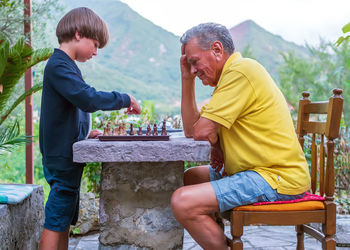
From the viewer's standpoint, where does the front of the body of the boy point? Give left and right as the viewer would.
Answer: facing to the right of the viewer

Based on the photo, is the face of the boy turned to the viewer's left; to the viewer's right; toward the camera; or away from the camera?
to the viewer's right

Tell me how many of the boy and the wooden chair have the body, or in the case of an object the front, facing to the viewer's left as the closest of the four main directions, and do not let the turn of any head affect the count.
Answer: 1

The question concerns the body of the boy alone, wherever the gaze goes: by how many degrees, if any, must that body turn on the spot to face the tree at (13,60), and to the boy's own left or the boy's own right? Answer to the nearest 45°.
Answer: approximately 135° to the boy's own left

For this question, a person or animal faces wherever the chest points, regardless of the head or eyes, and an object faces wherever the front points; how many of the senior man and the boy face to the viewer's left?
1

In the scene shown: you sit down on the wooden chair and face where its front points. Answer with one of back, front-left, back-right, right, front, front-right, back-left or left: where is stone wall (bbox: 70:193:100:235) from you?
front-right

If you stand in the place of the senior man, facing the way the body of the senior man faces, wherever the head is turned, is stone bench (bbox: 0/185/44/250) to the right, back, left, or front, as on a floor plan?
front

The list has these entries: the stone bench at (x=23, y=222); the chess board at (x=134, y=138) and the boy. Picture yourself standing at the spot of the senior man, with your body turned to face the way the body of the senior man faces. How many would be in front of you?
3

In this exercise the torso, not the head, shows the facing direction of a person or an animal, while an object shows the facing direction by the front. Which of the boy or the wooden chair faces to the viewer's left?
the wooden chair

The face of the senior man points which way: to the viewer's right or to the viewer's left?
to the viewer's left

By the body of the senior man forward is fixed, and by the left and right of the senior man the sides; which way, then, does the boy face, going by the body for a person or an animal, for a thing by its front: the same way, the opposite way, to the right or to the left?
the opposite way

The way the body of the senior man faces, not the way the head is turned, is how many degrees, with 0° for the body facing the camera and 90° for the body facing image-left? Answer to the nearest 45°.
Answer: approximately 90°

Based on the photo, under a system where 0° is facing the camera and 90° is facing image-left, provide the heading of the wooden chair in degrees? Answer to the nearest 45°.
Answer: approximately 90°

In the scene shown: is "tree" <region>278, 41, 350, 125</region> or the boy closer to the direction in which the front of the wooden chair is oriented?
the boy
